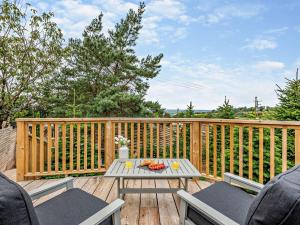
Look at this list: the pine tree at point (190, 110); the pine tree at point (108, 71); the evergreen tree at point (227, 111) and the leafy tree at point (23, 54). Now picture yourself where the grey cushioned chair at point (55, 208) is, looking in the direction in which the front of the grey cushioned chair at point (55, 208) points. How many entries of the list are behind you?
0

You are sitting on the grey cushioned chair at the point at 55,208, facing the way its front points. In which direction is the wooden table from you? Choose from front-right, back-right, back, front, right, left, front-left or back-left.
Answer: front

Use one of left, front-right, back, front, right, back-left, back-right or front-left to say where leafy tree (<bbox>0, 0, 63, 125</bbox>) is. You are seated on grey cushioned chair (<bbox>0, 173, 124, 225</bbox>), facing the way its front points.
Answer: front-left

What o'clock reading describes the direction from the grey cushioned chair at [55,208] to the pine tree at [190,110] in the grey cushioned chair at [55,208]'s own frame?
The pine tree is roughly at 12 o'clock from the grey cushioned chair.

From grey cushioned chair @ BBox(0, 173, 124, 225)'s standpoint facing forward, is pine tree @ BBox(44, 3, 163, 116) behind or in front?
in front

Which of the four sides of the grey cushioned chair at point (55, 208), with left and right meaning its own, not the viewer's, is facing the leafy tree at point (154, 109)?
front

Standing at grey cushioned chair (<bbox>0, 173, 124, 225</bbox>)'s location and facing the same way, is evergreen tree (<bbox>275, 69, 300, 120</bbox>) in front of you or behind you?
in front

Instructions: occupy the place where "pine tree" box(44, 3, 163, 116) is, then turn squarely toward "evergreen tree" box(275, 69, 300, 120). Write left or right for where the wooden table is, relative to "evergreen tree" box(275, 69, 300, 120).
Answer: right

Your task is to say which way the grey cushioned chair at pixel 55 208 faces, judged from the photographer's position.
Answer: facing away from the viewer and to the right of the viewer

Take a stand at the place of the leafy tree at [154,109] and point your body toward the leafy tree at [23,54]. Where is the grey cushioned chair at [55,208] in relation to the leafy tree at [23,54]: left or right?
left
